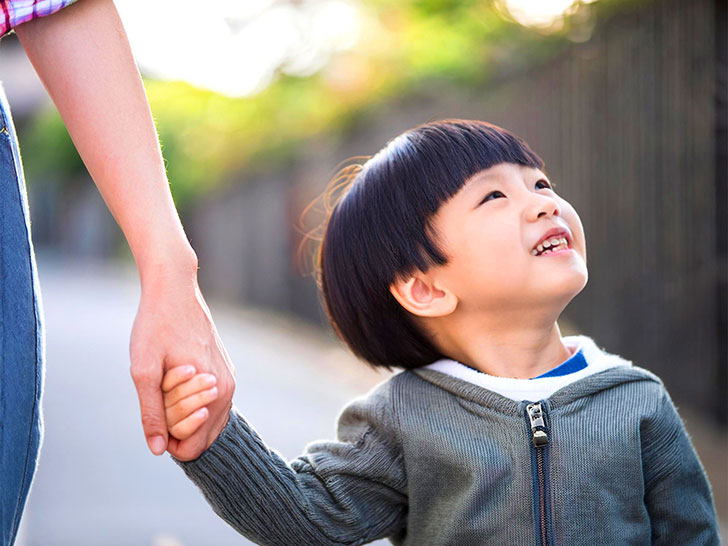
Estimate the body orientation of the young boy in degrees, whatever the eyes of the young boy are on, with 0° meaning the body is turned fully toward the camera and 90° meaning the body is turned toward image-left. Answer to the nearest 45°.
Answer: approximately 0°

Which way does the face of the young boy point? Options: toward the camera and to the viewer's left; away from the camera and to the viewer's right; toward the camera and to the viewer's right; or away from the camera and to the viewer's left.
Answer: toward the camera and to the viewer's right
